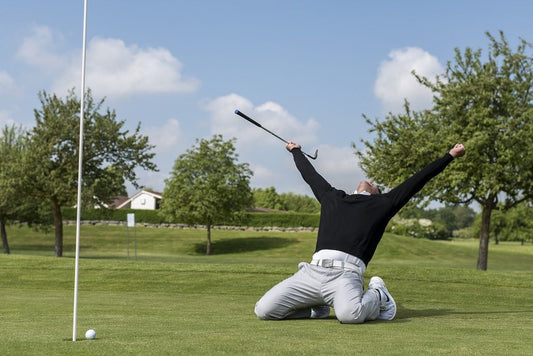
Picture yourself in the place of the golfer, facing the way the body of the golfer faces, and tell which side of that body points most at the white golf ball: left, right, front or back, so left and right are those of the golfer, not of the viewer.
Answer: front

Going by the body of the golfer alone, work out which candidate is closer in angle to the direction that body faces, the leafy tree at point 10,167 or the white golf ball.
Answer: the white golf ball

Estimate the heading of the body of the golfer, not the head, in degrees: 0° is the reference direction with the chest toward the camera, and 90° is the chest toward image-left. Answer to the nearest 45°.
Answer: approximately 45°

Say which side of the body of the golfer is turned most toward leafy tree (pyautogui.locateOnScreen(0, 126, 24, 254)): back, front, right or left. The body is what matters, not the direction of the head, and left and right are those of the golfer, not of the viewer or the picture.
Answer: right

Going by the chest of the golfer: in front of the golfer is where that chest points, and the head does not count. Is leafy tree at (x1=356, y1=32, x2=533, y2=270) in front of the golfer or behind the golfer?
behind

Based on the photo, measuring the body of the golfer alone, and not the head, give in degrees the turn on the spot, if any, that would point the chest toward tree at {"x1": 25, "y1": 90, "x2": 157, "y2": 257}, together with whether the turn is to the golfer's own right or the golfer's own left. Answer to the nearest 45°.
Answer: approximately 90° to the golfer's own right

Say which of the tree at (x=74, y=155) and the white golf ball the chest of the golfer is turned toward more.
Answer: the white golf ball

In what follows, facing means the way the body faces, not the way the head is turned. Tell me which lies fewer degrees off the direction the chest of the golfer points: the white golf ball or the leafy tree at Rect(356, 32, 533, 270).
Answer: the white golf ball
